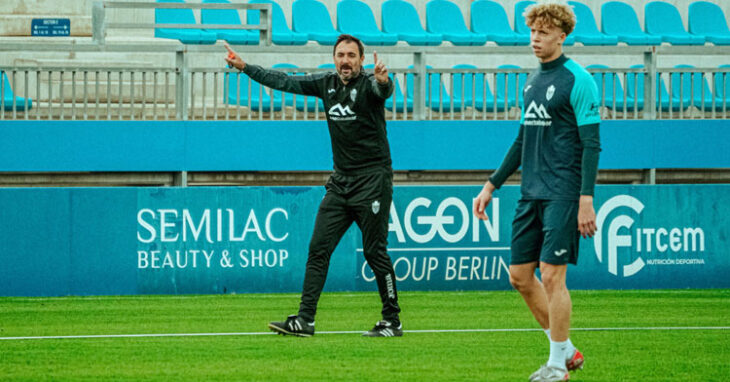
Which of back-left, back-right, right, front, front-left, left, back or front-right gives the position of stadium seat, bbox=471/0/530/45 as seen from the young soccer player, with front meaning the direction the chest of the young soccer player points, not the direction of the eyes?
back-right

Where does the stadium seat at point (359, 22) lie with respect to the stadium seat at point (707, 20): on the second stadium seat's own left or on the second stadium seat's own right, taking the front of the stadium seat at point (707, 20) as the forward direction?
on the second stadium seat's own right

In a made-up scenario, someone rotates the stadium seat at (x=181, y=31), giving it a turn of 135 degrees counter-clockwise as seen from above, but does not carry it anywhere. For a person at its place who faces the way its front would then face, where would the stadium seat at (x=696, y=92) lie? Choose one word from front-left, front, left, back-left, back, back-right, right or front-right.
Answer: right

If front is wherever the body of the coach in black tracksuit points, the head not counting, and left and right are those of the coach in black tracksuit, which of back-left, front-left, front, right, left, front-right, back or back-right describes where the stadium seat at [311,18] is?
back-right

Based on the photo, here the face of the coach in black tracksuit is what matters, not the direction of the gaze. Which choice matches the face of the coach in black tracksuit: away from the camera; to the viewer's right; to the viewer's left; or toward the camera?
toward the camera

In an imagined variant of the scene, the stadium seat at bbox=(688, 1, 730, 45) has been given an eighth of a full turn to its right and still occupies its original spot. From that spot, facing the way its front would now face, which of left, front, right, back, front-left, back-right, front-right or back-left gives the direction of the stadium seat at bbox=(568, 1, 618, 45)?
front-right

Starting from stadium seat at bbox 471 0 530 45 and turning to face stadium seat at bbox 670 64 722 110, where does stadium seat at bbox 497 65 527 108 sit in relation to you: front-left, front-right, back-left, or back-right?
front-right

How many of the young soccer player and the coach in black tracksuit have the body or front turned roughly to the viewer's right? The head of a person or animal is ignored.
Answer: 0

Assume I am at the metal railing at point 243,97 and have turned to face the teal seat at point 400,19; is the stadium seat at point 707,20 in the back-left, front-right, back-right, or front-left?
front-right

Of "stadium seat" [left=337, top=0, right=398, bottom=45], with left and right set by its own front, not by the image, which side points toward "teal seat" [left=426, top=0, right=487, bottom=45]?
left

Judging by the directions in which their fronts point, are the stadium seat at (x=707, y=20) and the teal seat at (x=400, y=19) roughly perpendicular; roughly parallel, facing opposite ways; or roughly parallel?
roughly parallel

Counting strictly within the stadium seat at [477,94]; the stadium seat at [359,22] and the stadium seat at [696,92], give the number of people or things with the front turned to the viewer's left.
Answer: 0

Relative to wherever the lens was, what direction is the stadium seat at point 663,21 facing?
facing the viewer and to the right of the viewer

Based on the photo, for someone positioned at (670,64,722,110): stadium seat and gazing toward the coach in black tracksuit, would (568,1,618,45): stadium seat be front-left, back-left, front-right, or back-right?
back-right

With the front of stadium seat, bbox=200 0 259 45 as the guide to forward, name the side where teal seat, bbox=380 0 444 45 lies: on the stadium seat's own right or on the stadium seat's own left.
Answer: on the stadium seat's own left

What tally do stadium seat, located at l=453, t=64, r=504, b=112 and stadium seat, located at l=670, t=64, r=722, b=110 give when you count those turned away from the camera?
0
